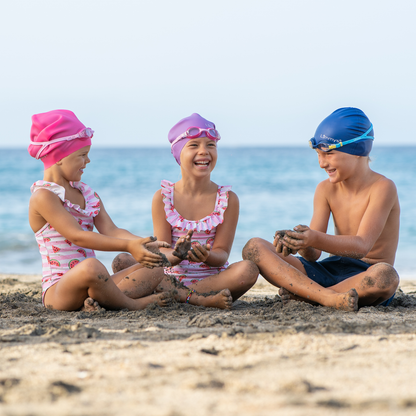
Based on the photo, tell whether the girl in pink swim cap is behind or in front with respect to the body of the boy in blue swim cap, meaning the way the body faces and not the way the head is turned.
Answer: in front

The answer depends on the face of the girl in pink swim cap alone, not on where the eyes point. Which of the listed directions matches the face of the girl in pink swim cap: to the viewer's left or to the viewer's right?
to the viewer's right

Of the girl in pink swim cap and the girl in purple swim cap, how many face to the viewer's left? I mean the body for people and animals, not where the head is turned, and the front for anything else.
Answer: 0

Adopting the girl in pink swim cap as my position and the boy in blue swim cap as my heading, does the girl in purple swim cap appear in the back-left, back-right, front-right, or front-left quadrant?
front-left

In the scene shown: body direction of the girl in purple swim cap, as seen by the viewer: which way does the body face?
toward the camera

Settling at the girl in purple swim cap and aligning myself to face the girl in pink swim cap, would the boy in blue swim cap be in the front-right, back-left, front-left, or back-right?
back-left

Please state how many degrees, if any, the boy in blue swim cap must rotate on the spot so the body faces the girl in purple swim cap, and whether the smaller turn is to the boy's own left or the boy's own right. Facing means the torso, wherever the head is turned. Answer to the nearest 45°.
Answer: approximately 45° to the boy's own right

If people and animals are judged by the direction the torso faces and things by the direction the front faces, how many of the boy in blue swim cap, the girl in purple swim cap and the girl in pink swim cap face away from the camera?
0

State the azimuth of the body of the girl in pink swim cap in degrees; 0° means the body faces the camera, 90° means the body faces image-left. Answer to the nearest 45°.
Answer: approximately 315°
